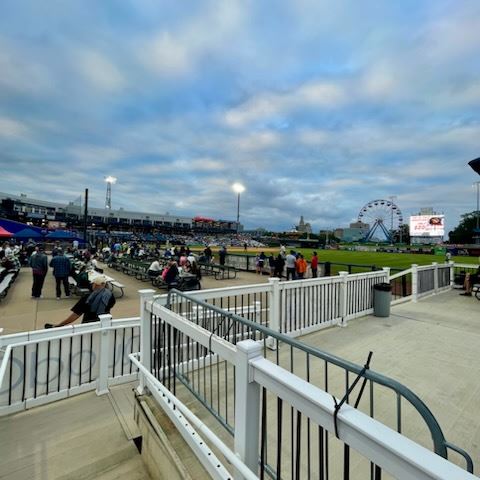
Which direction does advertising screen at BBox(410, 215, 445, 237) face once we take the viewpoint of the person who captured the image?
facing the viewer

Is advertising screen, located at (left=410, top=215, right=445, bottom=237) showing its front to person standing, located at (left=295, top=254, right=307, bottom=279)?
yes

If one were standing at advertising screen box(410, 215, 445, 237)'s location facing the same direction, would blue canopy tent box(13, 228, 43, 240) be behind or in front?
in front

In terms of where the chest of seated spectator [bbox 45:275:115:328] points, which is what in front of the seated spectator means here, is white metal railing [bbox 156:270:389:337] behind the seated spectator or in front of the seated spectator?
behind
